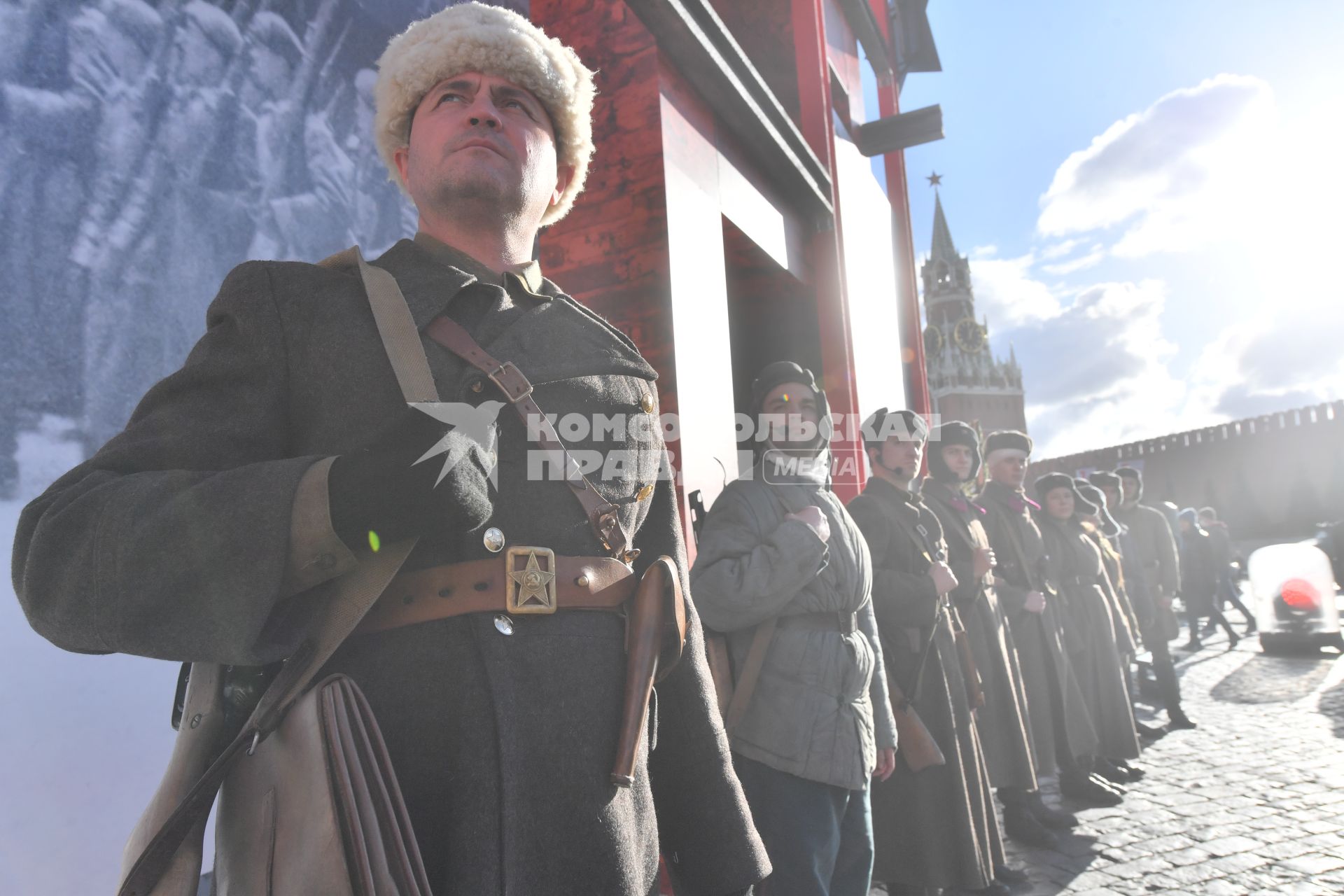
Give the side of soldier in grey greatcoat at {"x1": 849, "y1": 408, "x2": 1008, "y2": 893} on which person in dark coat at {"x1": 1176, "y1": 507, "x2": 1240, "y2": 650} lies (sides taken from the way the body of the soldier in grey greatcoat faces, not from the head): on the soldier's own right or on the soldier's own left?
on the soldier's own left

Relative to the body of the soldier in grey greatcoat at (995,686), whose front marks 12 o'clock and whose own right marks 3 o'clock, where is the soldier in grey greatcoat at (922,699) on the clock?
the soldier in grey greatcoat at (922,699) is roughly at 2 o'clock from the soldier in grey greatcoat at (995,686).

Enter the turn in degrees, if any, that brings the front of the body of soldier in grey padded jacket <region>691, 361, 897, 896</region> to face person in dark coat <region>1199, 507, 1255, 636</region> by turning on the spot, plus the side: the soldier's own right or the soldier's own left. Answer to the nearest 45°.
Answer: approximately 90° to the soldier's own left
